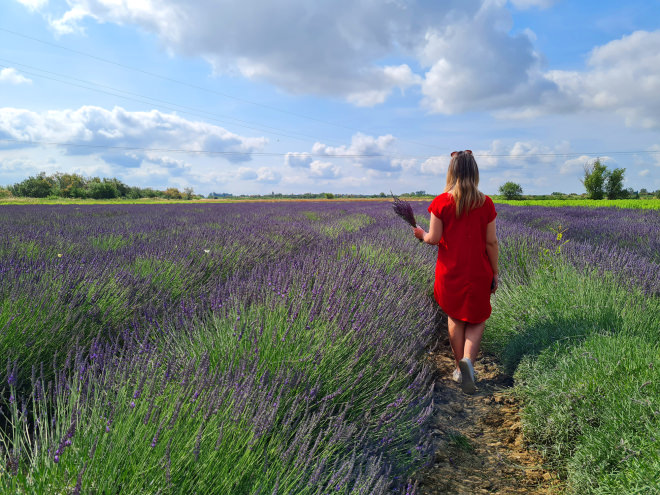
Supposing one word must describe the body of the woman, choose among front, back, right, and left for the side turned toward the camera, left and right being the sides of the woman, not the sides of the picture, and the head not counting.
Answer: back

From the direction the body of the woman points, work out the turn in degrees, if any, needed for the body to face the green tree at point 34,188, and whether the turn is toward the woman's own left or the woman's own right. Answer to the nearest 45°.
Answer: approximately 45° to the woman's own left

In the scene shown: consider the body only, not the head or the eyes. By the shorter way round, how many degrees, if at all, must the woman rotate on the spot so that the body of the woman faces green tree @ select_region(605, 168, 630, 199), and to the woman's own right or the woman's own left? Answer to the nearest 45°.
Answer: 0° — they already face it

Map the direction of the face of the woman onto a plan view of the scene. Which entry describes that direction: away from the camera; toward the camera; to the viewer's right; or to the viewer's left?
away from the camera

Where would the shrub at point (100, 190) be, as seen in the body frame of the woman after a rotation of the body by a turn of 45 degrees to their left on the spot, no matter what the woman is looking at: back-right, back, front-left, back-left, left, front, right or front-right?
front
